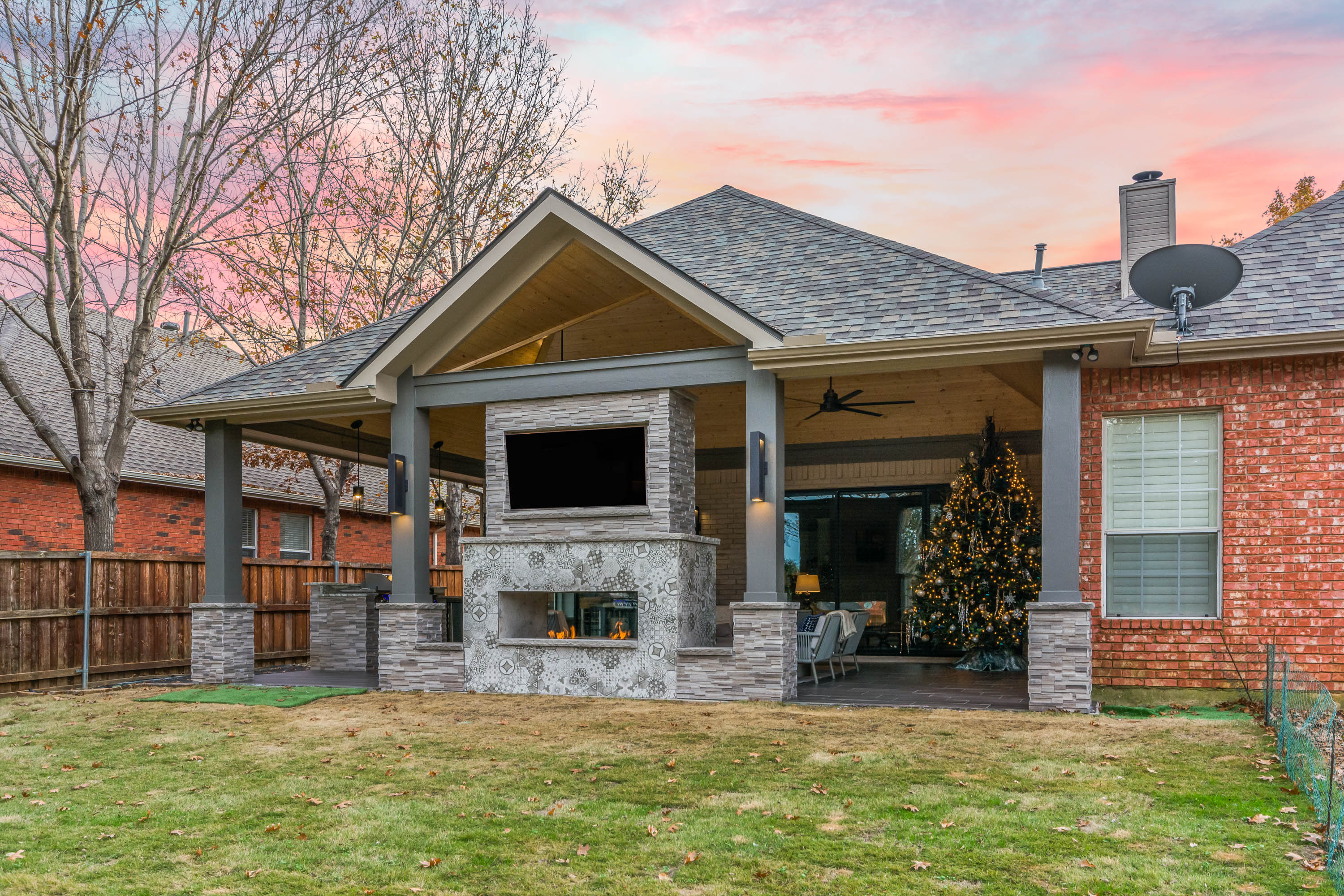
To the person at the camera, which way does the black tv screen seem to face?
facing the viewer

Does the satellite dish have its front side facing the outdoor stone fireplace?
no

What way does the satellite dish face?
away from the camera

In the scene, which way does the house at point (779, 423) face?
away from the camera

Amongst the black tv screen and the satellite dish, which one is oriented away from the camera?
the satellite dish
